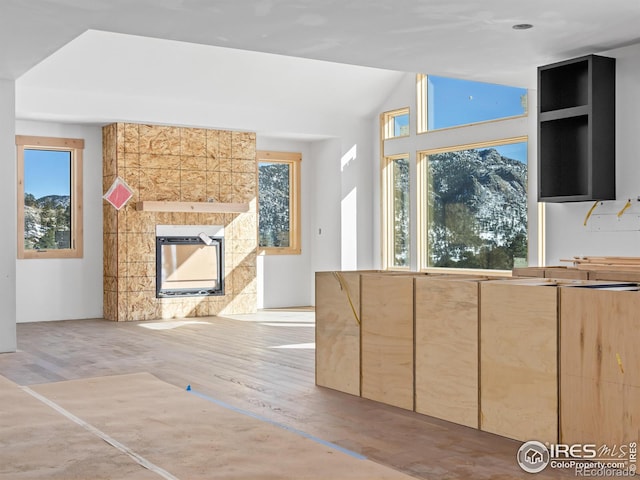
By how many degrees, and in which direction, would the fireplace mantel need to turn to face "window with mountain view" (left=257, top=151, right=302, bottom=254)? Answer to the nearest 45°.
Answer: approximately 135° to its left

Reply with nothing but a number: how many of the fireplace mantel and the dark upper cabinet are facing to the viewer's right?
0

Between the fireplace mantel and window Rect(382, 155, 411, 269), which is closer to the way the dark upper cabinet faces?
the fireplace mantel

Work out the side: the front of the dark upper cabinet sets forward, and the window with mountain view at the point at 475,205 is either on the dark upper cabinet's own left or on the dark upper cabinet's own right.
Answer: on the dark upper cabinet's own right

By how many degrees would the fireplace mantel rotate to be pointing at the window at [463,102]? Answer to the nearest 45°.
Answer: approximately 90° to its left

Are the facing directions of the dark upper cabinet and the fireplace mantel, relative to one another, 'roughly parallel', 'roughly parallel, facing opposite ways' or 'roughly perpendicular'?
roughly perpendicular

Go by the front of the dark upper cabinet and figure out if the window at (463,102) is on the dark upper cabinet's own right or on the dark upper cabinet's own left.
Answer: on the dark upper cabinet's own right

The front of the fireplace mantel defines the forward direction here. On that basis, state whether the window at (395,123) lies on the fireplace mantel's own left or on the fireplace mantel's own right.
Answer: on the fireplace mantel's own left

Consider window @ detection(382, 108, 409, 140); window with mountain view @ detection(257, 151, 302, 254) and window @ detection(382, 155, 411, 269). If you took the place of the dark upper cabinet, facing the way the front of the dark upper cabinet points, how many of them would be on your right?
3

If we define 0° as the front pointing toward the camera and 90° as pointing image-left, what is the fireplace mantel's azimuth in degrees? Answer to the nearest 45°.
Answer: approximately 0°

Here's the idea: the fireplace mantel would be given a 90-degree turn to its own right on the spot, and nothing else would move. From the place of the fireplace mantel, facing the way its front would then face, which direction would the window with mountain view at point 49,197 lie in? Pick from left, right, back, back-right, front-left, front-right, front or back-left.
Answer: front

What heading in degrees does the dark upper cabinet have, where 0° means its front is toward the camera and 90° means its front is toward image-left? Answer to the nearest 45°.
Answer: approximately 45°

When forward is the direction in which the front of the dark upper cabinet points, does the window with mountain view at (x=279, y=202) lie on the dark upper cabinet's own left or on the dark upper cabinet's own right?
on the dark upper cabinet's own right
